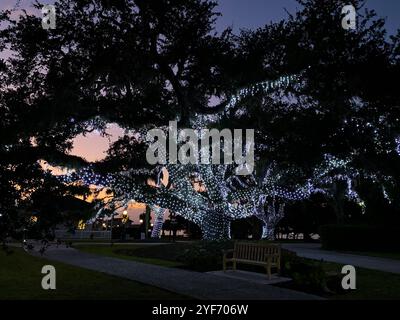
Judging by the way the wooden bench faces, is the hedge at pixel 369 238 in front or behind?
behind

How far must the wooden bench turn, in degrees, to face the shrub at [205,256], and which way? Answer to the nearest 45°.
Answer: approximately 90° to its right

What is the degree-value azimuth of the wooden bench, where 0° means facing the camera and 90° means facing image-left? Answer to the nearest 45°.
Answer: approximately 45°
